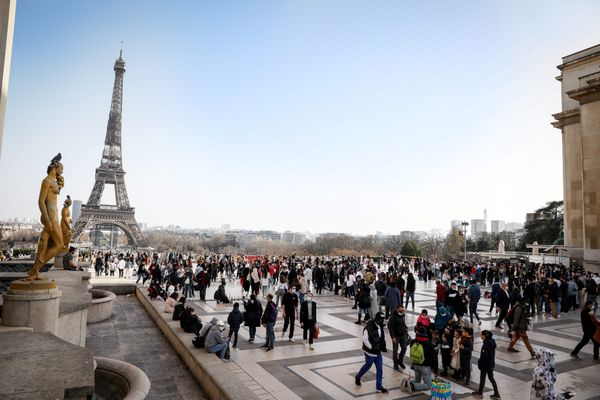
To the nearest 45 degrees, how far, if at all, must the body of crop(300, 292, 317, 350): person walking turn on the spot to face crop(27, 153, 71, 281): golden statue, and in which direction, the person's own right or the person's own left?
approximately 45° to the person's own right

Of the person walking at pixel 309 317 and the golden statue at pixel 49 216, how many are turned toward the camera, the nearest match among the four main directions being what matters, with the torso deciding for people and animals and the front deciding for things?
1

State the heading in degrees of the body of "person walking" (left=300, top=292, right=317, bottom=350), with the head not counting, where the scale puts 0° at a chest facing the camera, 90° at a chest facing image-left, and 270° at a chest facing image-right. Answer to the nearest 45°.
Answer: approximately 0°

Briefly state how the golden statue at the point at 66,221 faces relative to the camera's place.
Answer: facing to the right of the viewer

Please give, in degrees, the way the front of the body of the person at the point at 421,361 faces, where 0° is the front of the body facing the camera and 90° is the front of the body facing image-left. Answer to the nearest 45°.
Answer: approximately 225°

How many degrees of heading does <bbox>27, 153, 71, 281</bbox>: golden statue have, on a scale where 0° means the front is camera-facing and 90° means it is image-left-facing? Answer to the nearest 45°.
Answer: approximately 270°

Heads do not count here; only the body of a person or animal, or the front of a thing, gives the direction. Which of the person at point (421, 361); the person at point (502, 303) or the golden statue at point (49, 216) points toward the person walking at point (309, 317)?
the golden statue

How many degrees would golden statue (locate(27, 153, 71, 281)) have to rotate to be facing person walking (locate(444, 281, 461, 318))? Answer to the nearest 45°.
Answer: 0° — it already faces them

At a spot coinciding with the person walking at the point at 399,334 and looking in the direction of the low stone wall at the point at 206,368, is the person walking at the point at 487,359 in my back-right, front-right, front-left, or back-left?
back-left
